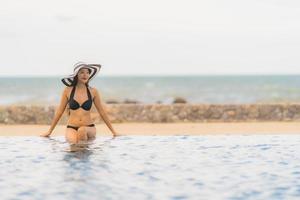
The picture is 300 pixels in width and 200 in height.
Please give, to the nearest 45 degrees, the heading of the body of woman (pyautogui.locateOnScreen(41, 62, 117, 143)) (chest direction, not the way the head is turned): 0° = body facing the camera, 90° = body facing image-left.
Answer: approximately 0°
